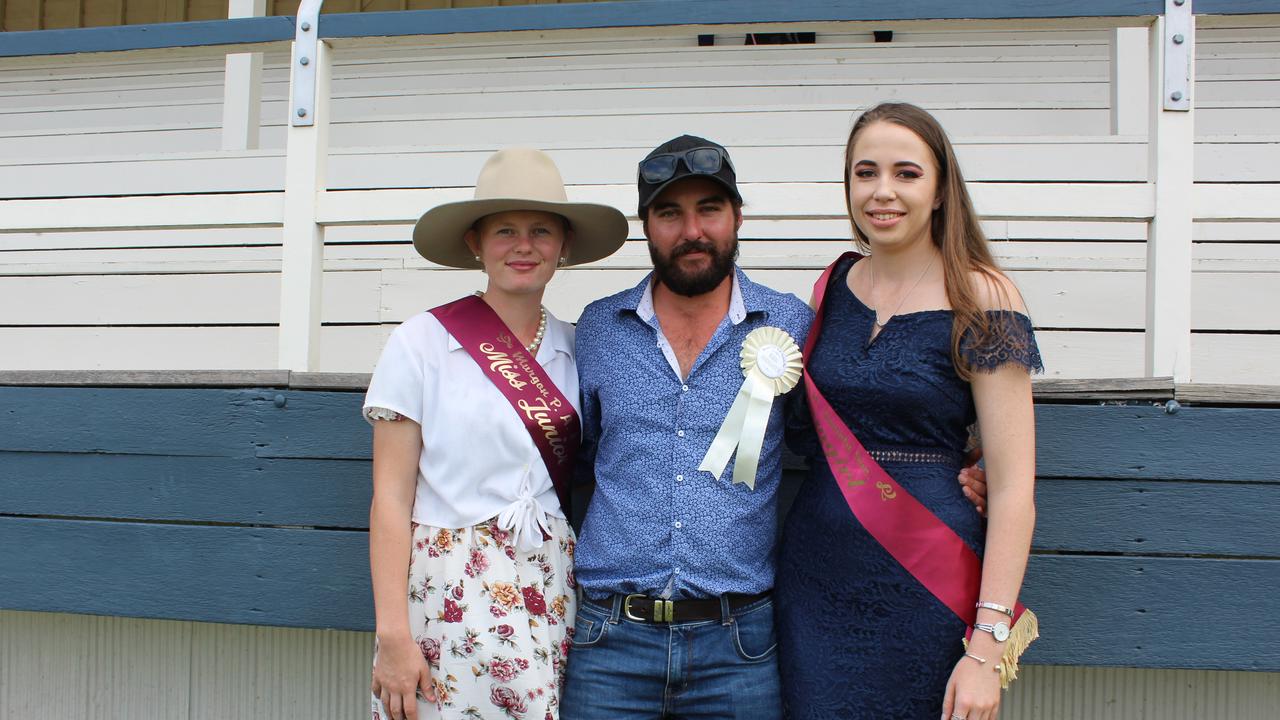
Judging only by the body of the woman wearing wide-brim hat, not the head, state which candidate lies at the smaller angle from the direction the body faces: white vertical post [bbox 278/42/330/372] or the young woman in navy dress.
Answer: the young woman in navy dress

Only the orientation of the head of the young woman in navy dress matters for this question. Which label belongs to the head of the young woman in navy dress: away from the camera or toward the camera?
toward the camera

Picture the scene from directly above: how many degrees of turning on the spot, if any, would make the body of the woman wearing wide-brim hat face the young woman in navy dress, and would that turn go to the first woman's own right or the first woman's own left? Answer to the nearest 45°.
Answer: approximately 45° to the first woman's own left

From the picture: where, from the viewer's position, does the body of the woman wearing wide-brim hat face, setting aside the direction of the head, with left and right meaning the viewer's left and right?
facing the viewer and to the right of the viewer

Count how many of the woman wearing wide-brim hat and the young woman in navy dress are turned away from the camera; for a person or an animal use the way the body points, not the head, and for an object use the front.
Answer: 0

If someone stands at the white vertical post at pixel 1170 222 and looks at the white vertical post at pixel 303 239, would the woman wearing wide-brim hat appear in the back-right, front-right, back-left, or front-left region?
front-left

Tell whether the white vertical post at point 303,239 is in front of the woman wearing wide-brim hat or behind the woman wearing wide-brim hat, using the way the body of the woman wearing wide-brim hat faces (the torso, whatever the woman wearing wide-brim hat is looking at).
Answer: behind

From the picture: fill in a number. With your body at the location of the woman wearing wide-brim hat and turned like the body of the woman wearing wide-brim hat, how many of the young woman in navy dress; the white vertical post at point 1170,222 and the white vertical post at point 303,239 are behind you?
1

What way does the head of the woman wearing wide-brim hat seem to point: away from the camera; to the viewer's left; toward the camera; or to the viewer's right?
toward the camera

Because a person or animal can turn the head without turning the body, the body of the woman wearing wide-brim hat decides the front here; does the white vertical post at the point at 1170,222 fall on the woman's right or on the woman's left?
on the woman's left

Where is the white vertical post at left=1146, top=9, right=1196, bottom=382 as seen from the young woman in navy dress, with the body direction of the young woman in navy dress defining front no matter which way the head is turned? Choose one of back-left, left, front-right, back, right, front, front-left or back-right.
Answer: back

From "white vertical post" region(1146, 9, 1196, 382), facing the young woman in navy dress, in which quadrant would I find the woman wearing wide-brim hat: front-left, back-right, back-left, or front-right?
front-right

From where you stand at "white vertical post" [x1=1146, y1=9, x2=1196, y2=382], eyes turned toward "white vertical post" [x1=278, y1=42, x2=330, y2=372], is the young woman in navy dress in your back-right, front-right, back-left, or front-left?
front-left

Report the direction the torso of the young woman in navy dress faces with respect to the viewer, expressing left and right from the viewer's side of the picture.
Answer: facing the viewer and to the left of the viewer
